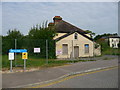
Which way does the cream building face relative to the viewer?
toward the camera
